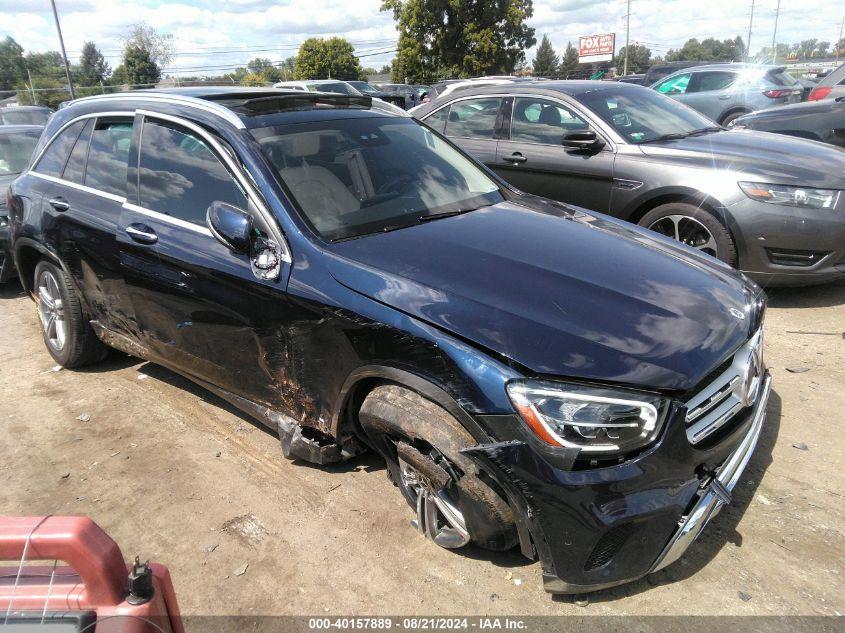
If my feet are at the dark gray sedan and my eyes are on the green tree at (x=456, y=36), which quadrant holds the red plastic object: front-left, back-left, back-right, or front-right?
back-left

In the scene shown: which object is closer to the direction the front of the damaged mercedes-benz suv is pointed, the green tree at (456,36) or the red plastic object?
the red plastic object

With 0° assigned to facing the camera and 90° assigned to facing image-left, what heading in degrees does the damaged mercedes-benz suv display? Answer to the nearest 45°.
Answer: approximately 315°

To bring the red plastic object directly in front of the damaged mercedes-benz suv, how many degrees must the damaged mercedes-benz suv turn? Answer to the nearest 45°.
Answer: approximately 90° to its right

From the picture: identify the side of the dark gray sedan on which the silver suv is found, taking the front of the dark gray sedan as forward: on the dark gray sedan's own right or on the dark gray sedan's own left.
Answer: on the dark gray sedan's own left

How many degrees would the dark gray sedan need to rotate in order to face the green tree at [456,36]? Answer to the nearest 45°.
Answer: approximately 135° to its left

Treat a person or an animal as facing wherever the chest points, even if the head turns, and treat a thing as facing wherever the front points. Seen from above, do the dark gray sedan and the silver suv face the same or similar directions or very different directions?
very different directions

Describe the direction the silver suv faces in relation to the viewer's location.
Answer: facing away from the viewer and to the left of the viewer

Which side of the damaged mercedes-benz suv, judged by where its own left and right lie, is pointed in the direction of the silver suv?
left

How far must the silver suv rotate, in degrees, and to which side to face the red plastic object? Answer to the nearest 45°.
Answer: approximately 135° to its left

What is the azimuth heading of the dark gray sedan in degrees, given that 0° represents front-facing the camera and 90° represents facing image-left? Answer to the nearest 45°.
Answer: approximately 315°
